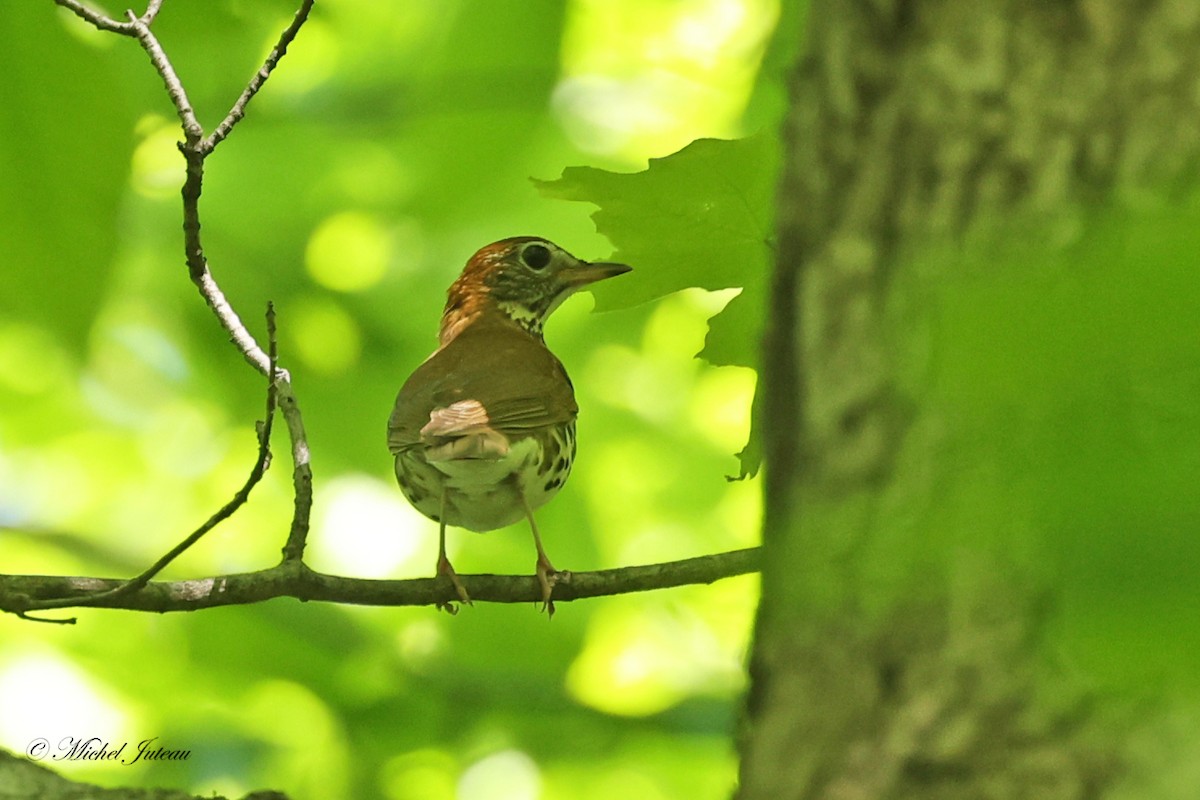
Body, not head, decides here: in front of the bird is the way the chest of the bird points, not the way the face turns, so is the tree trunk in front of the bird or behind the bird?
behind

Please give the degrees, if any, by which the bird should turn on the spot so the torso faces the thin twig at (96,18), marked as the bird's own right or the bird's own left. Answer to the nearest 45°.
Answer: approximately 135° to the bird's own left

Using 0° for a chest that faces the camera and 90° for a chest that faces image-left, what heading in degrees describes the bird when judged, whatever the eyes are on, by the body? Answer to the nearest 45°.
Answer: approximately 180°
